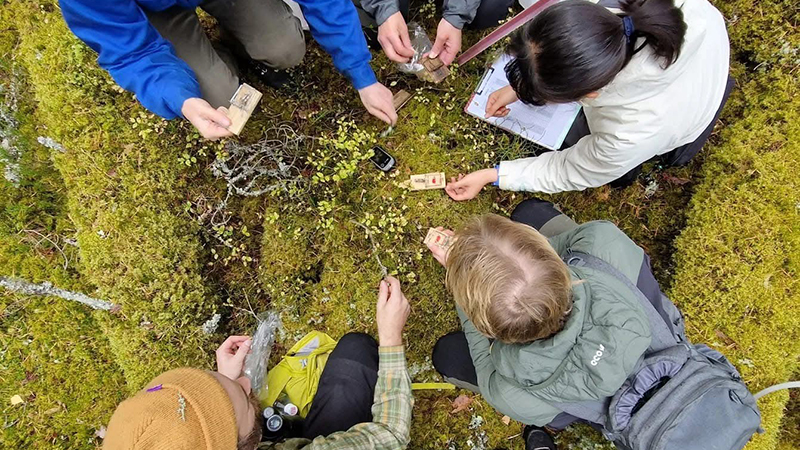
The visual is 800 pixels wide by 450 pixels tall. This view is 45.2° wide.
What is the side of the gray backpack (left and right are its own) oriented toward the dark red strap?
back

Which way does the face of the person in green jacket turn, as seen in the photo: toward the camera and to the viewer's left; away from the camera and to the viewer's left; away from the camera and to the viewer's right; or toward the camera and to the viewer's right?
away from the camera and to the viewer's left

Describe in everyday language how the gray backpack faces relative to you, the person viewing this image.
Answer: facing the viewer and to the right of the viewer

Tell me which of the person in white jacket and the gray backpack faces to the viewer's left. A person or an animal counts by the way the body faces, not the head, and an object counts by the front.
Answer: the person in white jacket

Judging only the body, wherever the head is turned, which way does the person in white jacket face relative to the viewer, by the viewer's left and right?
facing to the left of the viewer

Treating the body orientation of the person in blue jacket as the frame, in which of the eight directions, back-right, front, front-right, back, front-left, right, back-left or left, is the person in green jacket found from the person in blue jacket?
front

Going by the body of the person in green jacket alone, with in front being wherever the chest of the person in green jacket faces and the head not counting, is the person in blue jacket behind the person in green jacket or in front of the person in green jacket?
in front

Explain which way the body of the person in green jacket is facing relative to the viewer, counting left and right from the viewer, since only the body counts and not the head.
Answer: facing away from the viewer and to the left of the viewer

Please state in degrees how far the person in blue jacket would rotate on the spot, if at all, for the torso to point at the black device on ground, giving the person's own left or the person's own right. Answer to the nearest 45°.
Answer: approximately 45° to the person's own left
